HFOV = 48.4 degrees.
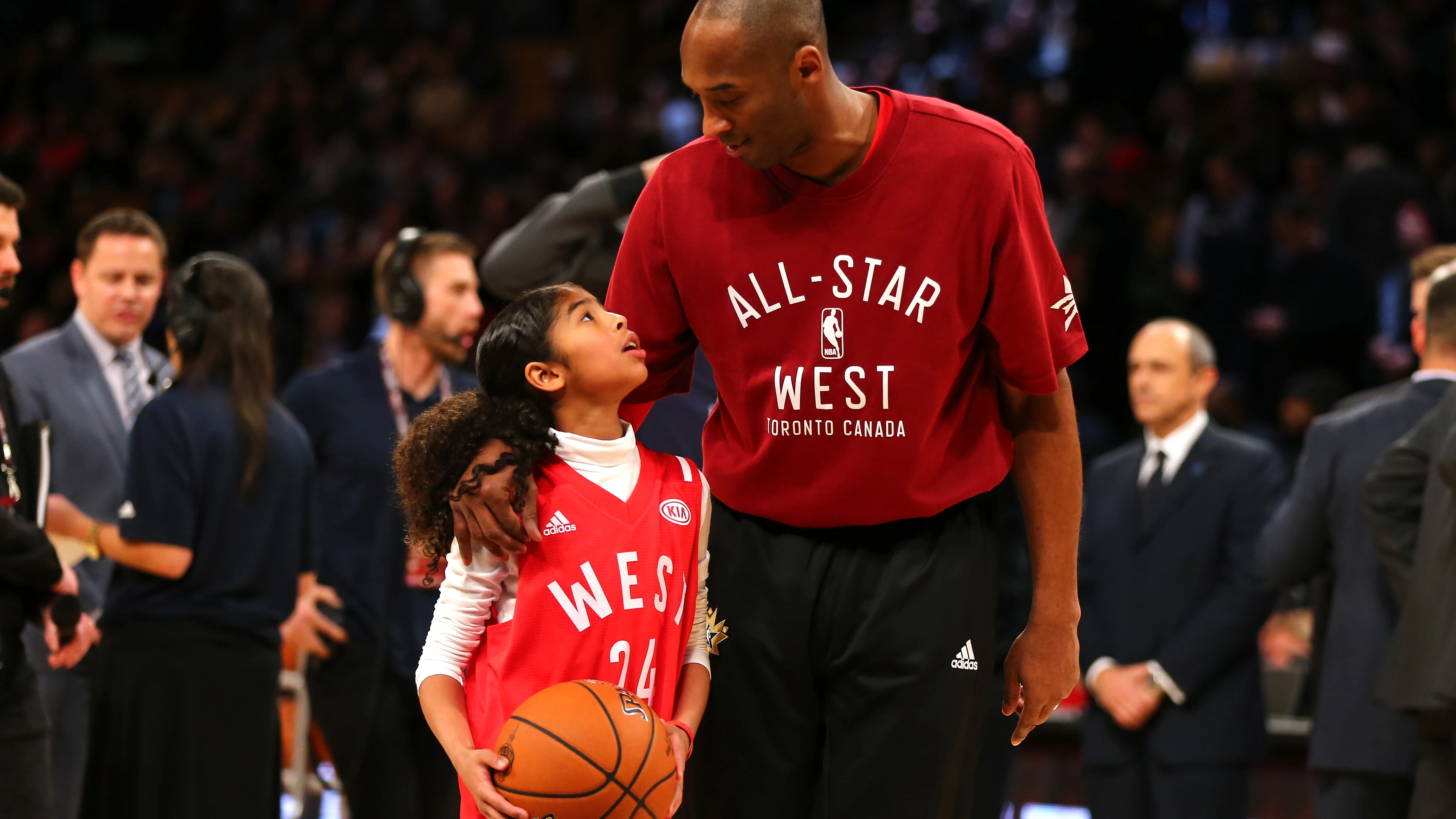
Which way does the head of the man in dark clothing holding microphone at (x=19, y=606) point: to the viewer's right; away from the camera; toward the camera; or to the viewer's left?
to the viewer's right

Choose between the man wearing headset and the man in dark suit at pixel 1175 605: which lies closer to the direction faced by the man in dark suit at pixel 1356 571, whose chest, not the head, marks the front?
the man in dark suit

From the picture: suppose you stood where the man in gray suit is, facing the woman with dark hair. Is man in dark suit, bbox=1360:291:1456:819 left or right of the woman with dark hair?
left

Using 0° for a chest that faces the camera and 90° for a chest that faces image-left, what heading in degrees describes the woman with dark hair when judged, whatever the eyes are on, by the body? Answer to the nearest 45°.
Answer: approximately 135°

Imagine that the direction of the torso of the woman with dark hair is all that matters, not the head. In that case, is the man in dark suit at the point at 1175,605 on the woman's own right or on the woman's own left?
on the woman's own right

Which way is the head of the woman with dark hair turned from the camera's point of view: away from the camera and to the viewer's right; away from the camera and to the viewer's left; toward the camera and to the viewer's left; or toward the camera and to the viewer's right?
away from the camera and to the viewer's left

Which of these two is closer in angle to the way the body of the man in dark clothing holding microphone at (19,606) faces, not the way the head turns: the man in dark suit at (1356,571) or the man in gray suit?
the man in dark suit

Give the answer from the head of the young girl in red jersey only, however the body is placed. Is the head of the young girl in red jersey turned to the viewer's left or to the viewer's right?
to the viewer's right
